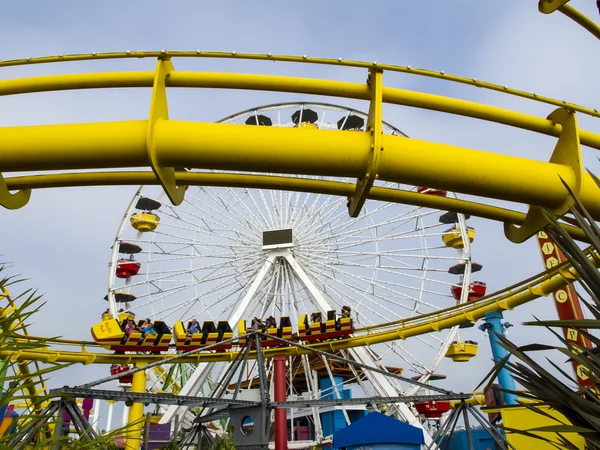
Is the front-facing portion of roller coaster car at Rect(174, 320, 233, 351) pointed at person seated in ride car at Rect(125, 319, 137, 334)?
yes

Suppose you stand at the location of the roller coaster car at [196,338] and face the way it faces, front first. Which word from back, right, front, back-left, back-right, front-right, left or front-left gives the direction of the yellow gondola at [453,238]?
back

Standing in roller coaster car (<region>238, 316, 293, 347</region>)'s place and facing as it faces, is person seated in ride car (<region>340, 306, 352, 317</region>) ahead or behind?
behind

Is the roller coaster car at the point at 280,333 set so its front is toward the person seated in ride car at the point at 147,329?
yes

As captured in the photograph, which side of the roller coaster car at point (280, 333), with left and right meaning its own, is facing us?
left

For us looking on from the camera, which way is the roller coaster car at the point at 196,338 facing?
facing to the left of the viewer

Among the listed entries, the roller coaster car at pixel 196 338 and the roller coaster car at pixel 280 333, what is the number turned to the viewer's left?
2

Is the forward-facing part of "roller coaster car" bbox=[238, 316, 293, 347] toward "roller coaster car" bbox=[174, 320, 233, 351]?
yes

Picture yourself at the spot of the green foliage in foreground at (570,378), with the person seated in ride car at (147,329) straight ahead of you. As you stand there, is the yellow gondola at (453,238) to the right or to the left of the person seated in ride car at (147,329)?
right

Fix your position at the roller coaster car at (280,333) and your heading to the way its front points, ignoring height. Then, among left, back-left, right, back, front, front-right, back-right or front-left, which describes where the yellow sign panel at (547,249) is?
back

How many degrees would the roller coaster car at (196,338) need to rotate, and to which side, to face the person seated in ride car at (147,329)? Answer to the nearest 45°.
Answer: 0° — it already faces them

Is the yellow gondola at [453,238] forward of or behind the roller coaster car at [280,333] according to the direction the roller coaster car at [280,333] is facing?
behind

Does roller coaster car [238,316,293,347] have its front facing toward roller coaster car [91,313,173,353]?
yes
